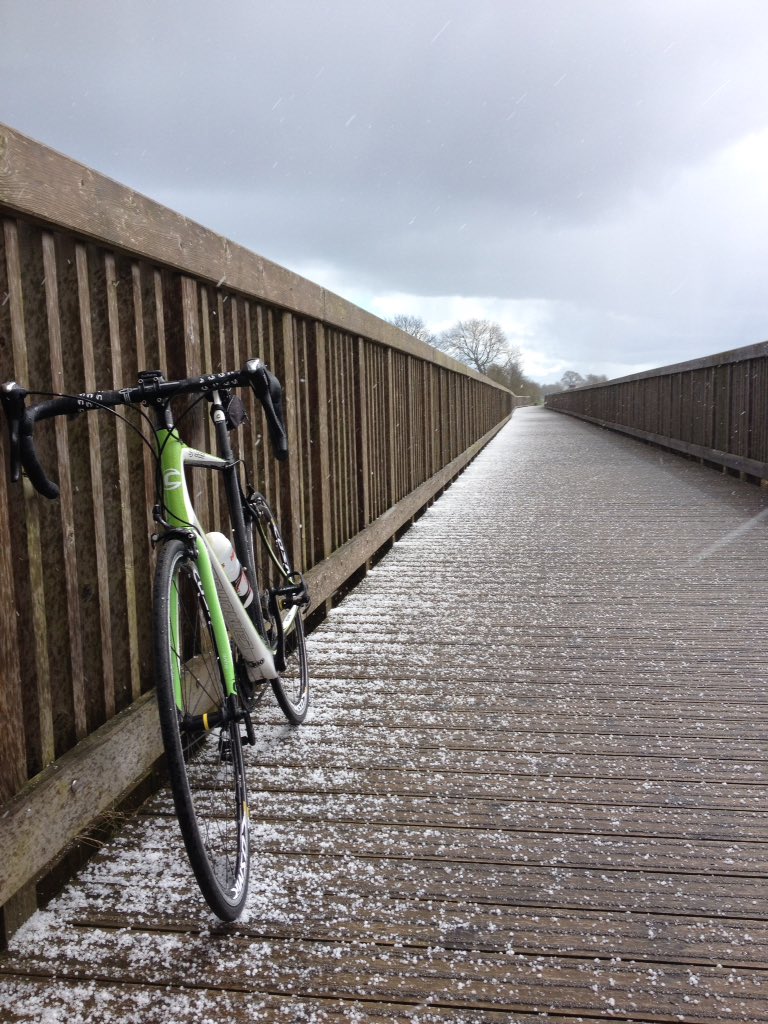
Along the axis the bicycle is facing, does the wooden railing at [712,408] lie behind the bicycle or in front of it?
behind

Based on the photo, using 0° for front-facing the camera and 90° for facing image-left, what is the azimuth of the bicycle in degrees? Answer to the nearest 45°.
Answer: approximately 0°
